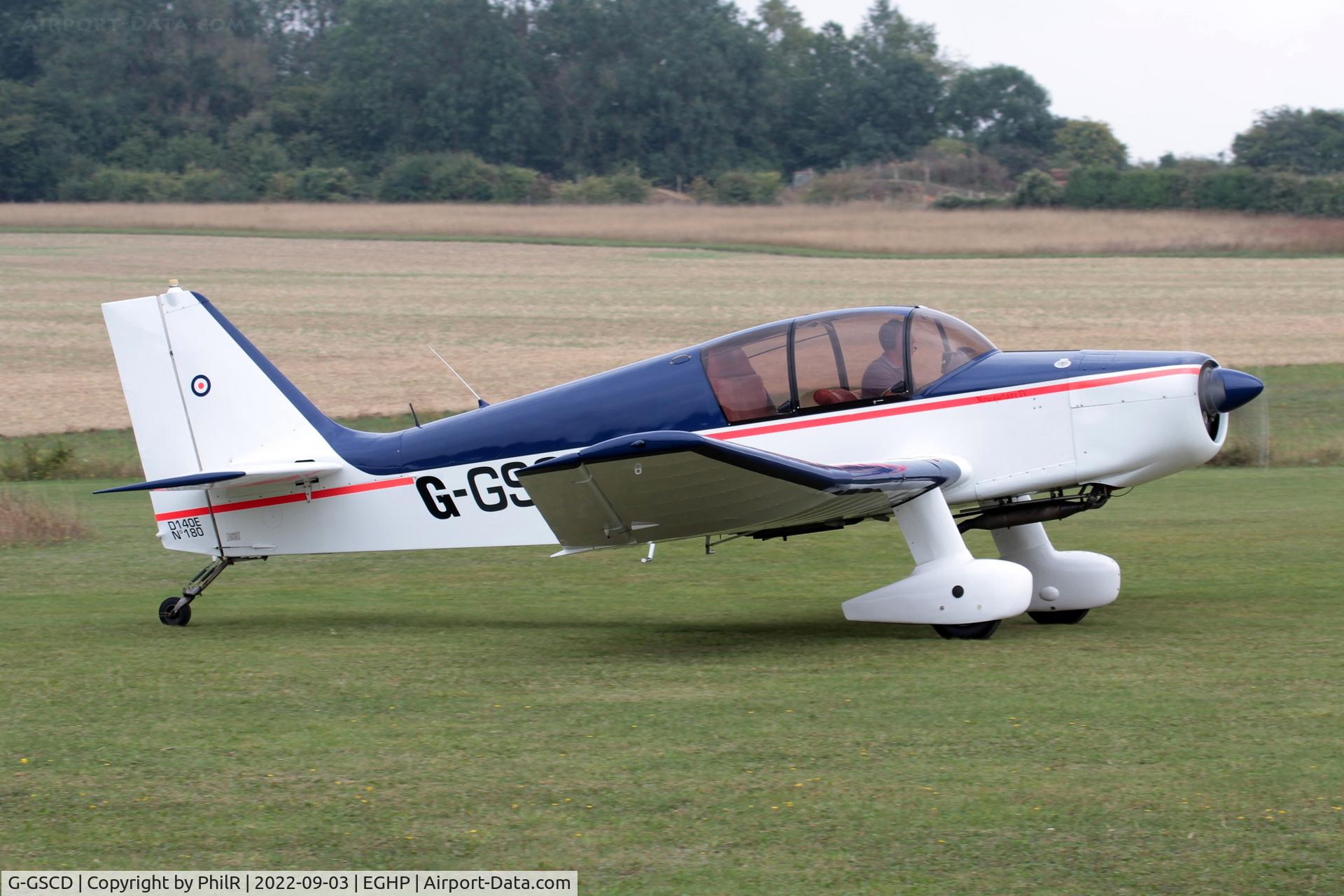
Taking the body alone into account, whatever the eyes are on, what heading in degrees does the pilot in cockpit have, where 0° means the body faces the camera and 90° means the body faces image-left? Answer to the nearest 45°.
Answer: approximately 270°

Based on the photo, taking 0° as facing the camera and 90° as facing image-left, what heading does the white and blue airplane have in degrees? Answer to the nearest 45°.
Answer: approximately 270°
